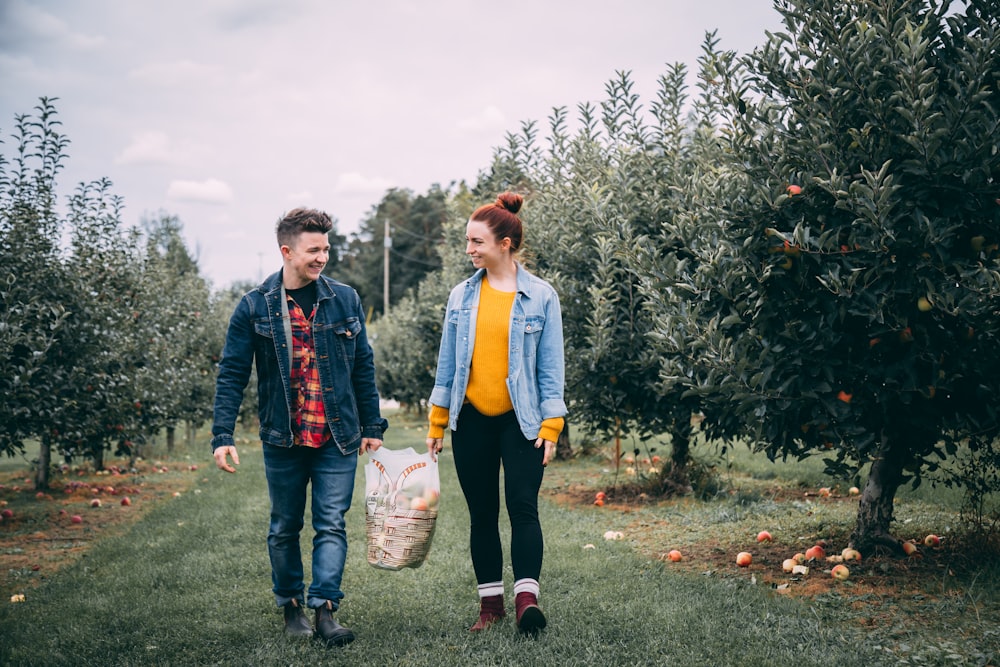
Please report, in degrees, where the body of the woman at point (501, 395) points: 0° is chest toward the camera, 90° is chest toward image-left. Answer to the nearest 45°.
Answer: approximately 0°

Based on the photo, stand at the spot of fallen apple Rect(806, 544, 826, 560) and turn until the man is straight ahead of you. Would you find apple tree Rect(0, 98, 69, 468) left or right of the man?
right

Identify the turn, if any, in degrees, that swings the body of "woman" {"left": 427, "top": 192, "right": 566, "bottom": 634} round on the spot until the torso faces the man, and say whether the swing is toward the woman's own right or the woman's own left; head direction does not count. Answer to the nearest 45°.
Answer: approximately 90° to the woman's own right

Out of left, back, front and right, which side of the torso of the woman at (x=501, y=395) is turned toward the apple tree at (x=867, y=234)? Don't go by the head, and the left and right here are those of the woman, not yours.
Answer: left

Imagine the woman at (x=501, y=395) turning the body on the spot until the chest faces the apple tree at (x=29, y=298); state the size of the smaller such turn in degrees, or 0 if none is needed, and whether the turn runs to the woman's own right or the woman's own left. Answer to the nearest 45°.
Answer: approximately 135° to the woman's own right

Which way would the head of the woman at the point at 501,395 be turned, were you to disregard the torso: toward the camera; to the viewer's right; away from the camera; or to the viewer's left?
to the viewer's left
